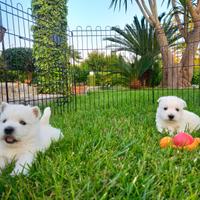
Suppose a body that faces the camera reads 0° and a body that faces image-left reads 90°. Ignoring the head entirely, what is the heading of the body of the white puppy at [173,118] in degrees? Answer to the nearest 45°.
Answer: approximately 45°

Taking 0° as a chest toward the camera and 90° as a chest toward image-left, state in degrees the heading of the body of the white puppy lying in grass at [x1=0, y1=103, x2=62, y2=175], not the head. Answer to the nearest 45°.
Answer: approximately 45°

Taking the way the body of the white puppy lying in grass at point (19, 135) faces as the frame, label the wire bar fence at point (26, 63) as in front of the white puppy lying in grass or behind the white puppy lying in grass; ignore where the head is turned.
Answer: behind

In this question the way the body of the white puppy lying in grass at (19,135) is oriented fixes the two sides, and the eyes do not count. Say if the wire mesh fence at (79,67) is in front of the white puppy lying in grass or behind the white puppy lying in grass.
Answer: behind

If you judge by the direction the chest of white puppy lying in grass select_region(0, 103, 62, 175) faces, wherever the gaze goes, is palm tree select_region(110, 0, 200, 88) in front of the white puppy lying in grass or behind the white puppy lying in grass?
behind

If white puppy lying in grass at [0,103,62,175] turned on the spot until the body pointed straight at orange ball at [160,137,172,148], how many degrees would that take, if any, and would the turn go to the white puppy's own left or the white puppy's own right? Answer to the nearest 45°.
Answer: approximately 135° to the white puppy's own left

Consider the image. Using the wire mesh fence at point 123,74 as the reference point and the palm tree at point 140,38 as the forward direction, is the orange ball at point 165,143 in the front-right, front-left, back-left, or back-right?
back-right

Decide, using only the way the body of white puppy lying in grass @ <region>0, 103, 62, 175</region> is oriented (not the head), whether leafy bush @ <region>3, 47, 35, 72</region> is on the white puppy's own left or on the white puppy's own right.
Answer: on the white puppy's own right

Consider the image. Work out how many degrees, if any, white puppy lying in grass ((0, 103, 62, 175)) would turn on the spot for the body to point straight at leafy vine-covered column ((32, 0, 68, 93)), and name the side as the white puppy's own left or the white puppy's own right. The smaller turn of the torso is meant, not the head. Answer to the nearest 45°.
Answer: approximately 135° to the white puppy's own right
